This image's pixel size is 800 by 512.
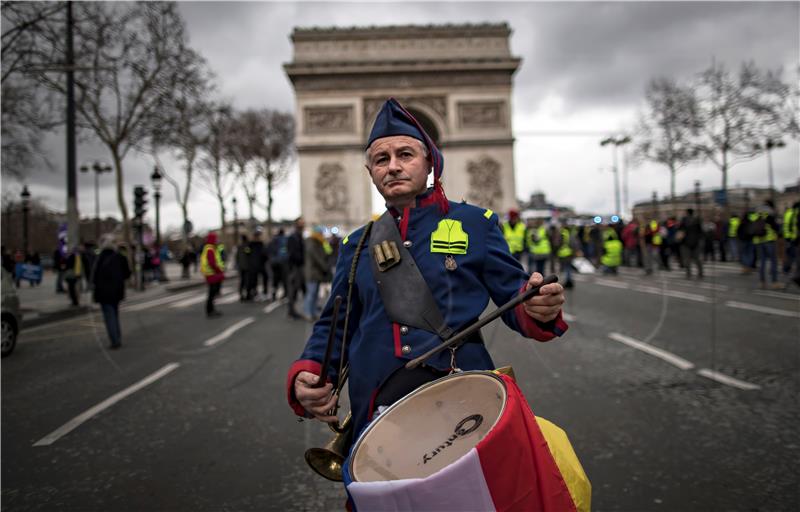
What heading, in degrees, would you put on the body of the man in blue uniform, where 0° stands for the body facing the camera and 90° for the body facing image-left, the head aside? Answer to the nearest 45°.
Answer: approximately 0°

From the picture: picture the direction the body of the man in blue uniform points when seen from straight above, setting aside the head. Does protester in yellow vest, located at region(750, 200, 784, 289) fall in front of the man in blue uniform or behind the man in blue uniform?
behind

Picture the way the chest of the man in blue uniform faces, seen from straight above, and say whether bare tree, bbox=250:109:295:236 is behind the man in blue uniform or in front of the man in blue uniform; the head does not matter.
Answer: behind

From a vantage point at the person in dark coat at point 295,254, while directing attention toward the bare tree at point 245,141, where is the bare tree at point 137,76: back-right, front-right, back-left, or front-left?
front-left

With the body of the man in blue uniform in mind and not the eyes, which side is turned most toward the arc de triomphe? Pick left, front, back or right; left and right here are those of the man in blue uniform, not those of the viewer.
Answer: back

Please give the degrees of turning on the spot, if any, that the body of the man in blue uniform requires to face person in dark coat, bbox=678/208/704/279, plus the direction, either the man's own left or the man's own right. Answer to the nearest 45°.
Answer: approximately 135° to the man's own left

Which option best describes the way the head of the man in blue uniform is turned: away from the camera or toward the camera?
toward the camera
